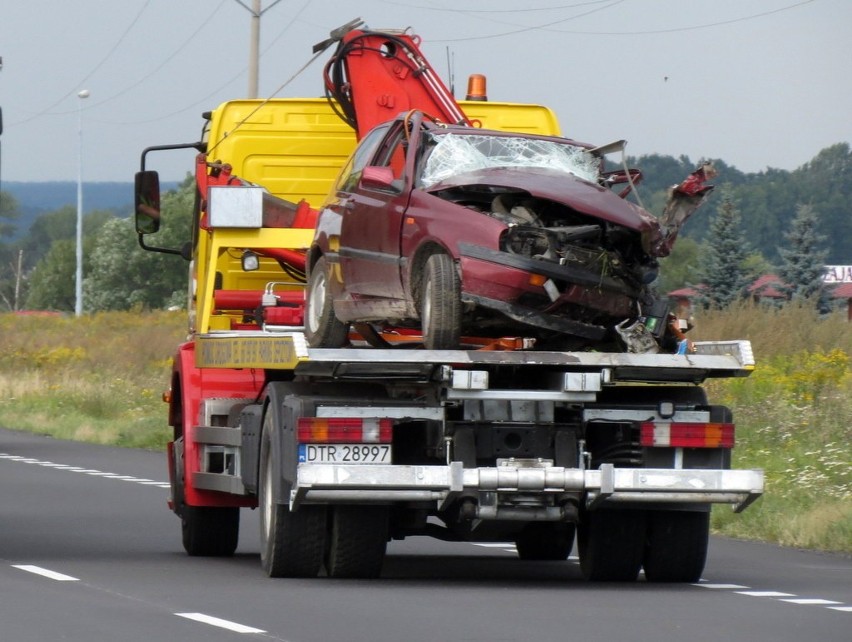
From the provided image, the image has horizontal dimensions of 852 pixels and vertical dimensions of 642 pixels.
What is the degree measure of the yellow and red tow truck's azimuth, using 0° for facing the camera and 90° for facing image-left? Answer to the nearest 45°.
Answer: approximately 180°

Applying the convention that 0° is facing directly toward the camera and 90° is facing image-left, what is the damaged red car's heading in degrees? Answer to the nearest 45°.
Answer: approximately 315°

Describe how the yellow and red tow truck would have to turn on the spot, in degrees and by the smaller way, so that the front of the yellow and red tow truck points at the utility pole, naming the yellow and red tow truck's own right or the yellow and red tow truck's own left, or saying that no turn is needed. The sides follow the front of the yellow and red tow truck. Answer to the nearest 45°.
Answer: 0° — it already faces it

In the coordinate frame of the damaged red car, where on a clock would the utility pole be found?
The utility pole is roughly at 7 o'clock from the damaged red car.
